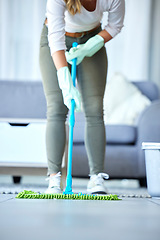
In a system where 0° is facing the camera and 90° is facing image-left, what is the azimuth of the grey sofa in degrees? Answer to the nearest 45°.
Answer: approximately 0°

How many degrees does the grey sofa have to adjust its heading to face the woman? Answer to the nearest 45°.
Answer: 0° — it already faces them

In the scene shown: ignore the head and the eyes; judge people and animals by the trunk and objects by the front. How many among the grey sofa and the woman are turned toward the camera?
2

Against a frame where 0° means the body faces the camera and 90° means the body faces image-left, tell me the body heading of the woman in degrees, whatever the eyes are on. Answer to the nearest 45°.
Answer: approximately 0°

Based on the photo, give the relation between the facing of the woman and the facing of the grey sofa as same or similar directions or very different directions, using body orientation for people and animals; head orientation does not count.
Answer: same or similar directions

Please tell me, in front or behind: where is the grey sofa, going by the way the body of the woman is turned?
behind

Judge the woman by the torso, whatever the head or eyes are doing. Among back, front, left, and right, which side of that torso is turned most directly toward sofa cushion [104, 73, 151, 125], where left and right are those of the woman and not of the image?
back
